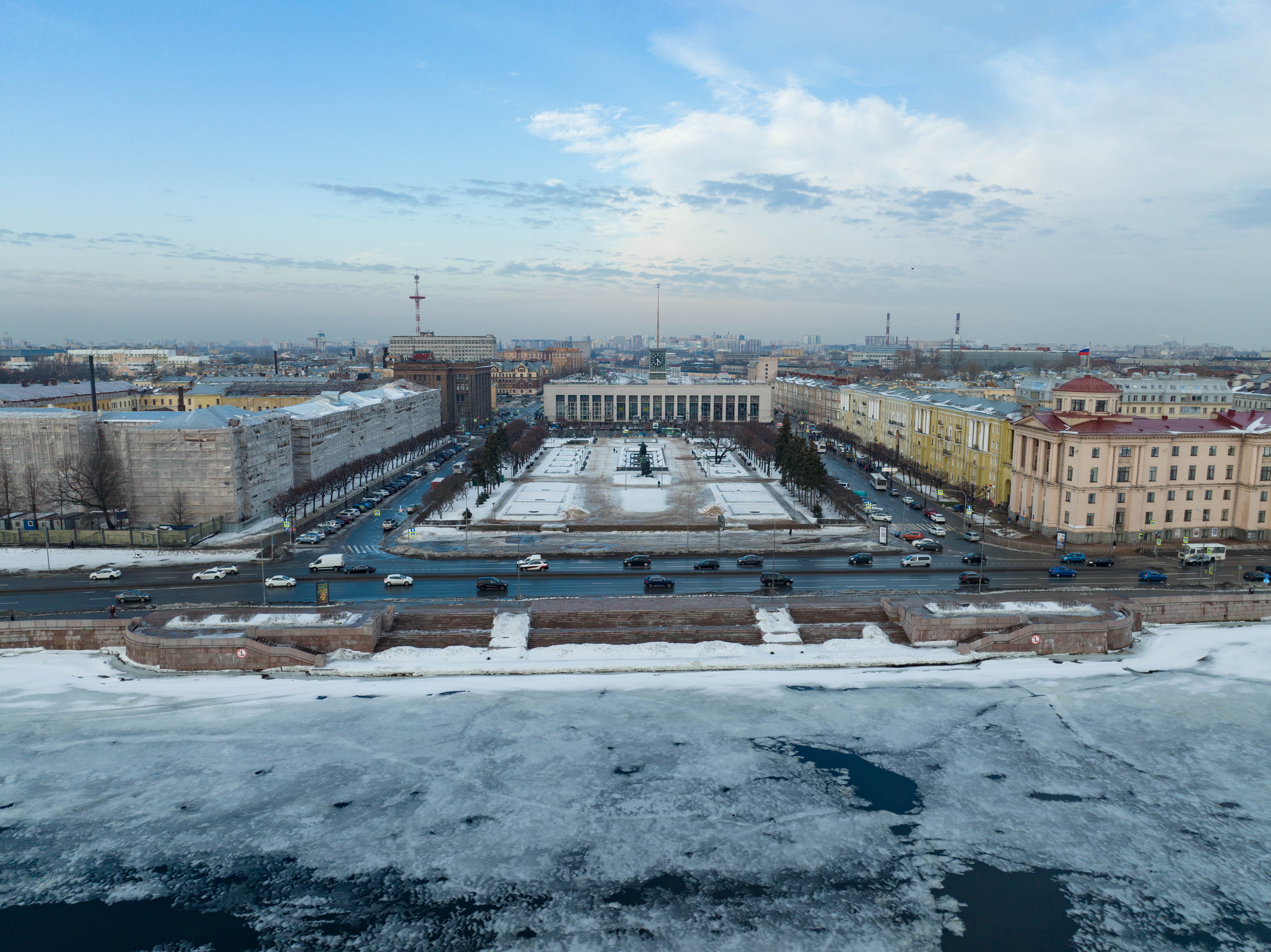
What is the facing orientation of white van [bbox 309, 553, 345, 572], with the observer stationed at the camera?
facing to the left of the viewer

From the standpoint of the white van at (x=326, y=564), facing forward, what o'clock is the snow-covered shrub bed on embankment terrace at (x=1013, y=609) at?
The snow-covered shrub bed on embankment terrace is roughly at 7 o'clock from the white van.

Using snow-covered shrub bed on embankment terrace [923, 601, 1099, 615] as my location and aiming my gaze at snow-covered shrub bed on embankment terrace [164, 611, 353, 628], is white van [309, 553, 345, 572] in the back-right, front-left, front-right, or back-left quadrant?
front-right

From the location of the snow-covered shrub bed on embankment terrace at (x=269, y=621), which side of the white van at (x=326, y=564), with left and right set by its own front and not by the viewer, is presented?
left
